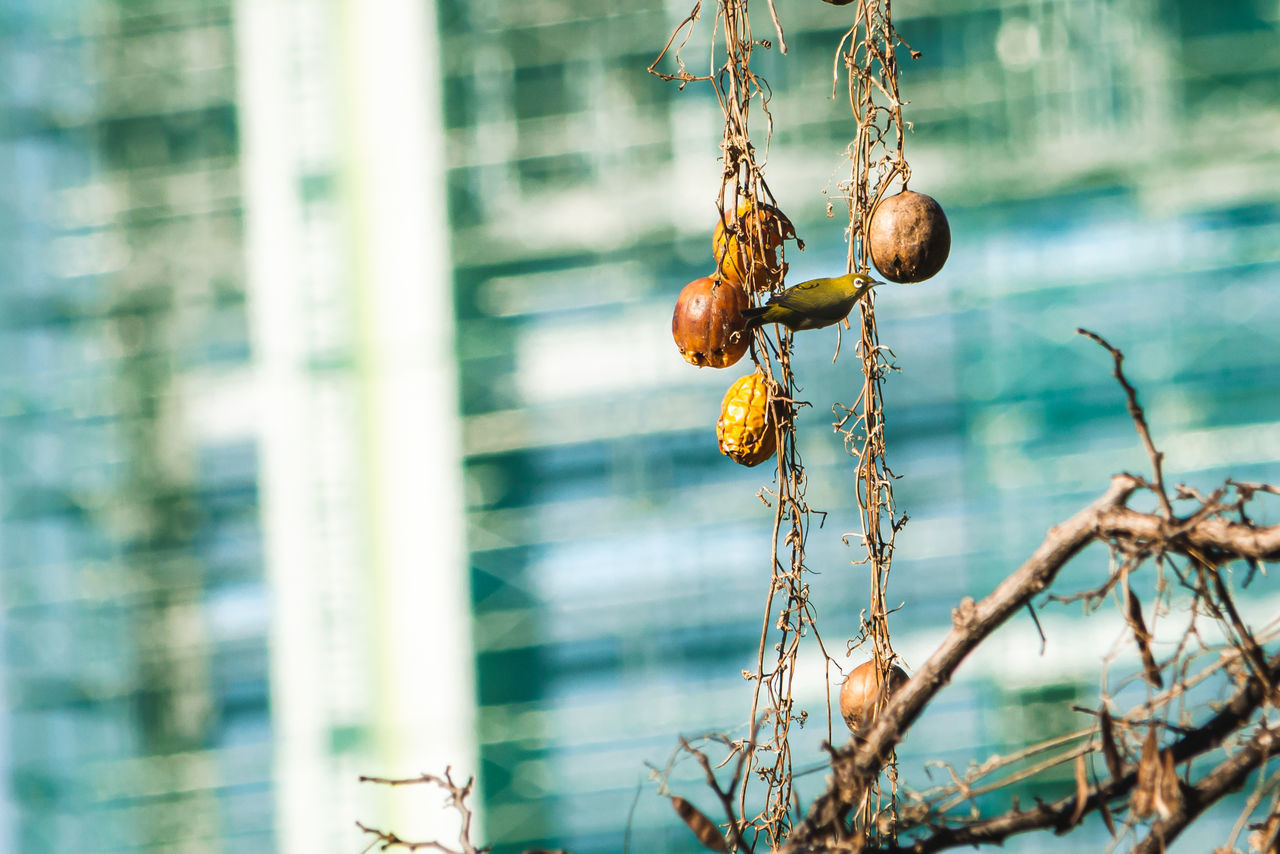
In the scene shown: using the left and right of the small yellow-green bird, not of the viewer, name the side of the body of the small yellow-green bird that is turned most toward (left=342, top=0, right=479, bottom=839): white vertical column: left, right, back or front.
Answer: left

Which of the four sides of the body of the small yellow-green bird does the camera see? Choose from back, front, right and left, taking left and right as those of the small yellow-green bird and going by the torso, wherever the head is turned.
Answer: right

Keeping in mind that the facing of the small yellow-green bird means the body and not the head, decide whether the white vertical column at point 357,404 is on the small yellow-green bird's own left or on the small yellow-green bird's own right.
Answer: on the small yellow-green bird's own left

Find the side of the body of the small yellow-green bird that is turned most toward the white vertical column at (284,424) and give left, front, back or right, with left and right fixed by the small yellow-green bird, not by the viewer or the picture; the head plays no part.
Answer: left
